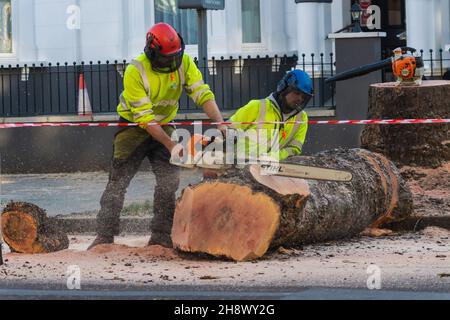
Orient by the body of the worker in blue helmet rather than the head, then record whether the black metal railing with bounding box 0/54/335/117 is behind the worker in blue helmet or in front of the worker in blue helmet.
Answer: behind

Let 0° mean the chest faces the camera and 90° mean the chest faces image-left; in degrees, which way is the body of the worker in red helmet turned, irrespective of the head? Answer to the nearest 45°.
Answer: approximately 315°

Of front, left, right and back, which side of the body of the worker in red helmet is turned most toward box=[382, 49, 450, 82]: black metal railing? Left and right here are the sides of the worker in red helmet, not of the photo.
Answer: left

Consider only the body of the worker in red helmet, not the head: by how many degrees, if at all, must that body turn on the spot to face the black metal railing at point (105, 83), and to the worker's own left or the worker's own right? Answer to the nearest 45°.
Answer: approximately 135° to the worker's own left

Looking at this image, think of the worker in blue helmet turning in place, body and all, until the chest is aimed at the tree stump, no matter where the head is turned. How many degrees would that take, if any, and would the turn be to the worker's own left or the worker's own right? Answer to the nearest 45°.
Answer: approximately 90° to the worker's own left

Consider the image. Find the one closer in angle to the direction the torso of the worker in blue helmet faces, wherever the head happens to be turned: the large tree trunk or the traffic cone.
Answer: the large tree trunk

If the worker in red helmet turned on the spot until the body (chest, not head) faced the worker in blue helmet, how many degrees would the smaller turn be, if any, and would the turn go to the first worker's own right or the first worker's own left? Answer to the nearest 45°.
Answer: approximately 45° to the first worker's own left
